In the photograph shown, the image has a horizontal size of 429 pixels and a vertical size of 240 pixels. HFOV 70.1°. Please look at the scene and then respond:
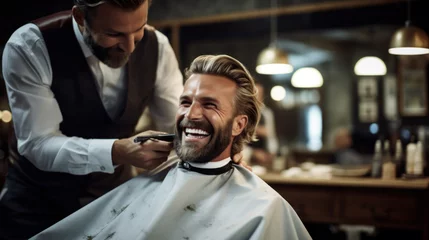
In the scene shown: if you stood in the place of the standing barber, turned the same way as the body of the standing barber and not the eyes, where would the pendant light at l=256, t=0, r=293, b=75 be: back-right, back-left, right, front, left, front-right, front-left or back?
left

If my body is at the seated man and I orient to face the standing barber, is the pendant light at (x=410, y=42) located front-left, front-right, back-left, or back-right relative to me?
back-right

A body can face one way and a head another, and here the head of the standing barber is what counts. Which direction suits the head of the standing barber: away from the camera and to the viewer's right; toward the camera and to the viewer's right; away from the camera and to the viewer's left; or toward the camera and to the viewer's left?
toward the camera and to the viewer's right

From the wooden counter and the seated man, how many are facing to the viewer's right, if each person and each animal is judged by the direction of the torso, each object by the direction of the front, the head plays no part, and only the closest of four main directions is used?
0

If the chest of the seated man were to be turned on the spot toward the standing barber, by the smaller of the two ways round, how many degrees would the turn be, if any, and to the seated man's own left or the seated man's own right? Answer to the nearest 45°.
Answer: approximately 45° to the seated man's own right

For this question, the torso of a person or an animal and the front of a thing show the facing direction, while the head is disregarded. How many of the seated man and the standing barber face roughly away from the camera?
0

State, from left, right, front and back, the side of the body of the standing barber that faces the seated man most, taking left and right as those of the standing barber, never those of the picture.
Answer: front

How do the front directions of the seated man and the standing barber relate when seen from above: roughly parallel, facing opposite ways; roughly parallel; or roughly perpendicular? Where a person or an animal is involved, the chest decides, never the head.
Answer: roughly perpendicular

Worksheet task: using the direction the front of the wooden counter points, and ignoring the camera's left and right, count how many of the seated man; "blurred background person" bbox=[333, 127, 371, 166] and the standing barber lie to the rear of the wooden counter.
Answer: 1

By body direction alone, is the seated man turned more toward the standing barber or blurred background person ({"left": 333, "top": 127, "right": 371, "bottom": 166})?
the standing barber

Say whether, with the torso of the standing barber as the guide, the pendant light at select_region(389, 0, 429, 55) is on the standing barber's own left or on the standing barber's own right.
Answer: on the standing barber's own left

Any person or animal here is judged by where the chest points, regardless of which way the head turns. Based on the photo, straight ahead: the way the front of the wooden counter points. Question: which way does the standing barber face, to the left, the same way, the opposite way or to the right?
to the left

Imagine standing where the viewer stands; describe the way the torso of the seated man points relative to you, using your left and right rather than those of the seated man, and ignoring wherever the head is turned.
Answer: facing the viewer and to the left of the viewer

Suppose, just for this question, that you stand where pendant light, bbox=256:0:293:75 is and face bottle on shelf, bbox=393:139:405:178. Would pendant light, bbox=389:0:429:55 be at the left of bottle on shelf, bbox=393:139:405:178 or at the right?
right

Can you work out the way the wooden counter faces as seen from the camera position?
facing the viewer

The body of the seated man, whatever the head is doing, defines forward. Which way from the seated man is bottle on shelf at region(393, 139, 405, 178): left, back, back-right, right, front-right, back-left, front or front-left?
back
